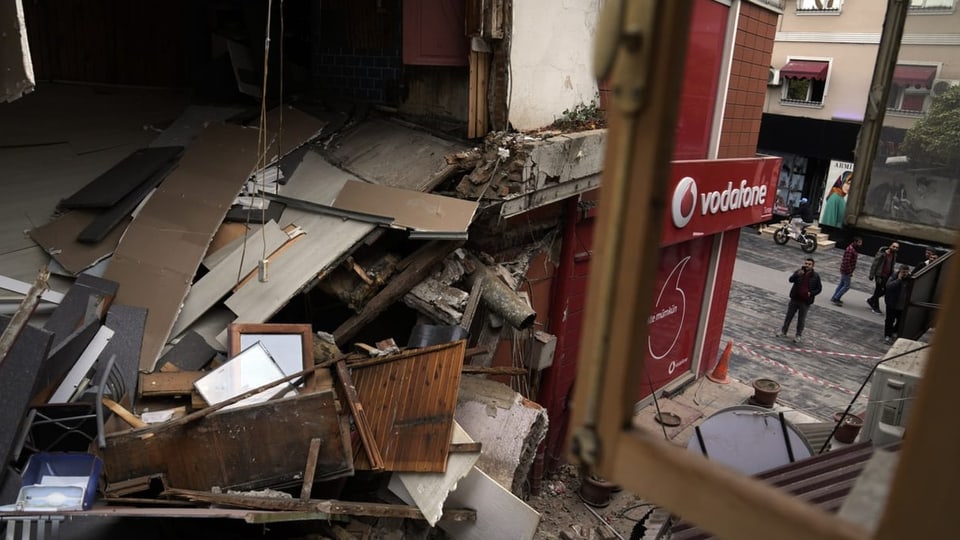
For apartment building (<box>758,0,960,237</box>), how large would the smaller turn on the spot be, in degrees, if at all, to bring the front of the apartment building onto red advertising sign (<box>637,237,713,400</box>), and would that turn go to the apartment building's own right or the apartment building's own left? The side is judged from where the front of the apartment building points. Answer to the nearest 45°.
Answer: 0° — it already faces it

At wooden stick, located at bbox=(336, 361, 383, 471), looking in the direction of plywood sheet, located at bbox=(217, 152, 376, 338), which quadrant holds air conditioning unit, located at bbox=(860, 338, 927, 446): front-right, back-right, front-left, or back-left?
back-right

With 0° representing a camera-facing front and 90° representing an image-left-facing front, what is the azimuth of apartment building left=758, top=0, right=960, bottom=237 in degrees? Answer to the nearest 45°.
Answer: approximately 0°

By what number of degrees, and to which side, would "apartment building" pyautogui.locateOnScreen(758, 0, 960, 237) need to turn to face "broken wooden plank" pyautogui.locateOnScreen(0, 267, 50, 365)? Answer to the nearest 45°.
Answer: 0° — it already faces it

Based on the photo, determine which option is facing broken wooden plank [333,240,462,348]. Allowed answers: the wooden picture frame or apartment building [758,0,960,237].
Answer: the apartment building

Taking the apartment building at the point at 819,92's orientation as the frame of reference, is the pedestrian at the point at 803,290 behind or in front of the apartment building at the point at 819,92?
in front

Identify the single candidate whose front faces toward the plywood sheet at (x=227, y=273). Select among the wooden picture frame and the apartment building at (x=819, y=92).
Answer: the apartment building

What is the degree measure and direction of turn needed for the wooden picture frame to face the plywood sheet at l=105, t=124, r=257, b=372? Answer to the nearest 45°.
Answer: approximately 135° to its right
